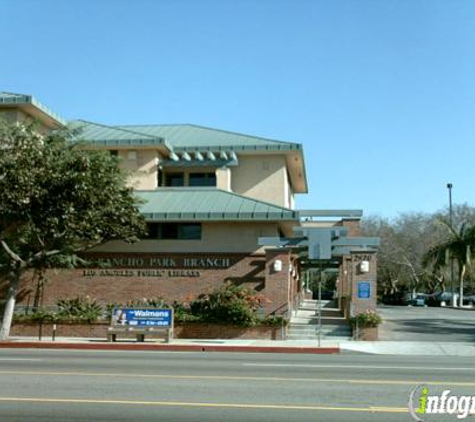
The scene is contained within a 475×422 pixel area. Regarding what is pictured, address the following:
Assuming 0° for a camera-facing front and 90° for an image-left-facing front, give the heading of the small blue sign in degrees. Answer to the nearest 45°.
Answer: approximately 0°

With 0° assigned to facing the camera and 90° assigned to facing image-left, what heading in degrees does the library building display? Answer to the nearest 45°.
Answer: approximately 0°

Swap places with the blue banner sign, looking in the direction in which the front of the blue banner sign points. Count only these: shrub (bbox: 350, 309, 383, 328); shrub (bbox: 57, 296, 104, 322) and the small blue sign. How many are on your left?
2

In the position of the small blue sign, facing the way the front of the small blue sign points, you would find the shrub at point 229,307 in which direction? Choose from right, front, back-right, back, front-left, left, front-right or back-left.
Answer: right

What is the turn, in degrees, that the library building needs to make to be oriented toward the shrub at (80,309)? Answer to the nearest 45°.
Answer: approximately 90° to its right

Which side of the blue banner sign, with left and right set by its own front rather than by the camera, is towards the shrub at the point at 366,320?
left

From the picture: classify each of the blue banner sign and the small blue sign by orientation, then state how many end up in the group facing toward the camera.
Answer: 2
